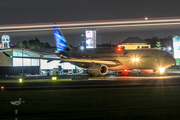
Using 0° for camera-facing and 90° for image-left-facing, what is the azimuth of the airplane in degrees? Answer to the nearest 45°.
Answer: approximately 315°
